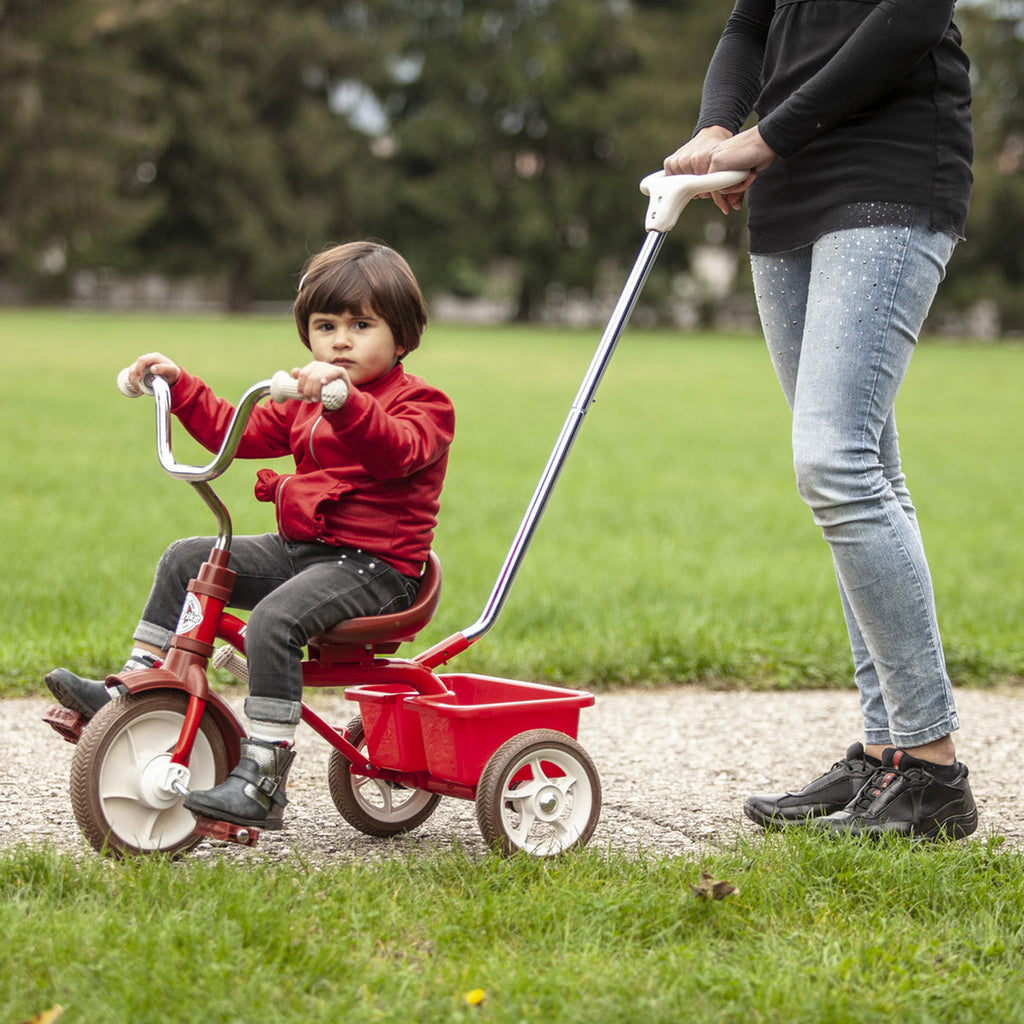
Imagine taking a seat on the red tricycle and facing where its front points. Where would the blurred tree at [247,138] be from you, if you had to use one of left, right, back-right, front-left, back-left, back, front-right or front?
back-right

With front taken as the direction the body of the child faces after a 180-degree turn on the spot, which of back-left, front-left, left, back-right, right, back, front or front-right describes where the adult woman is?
front-right

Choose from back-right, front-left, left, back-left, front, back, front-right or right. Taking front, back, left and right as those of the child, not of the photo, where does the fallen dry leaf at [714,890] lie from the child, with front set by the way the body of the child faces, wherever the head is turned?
left

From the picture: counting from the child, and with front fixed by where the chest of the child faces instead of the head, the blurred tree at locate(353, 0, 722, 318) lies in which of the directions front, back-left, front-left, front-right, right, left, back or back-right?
back-right

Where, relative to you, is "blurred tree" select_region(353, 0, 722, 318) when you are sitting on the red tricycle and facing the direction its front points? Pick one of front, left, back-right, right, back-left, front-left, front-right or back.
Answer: back-right

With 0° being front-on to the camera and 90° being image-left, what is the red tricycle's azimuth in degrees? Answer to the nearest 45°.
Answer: approximately 45°

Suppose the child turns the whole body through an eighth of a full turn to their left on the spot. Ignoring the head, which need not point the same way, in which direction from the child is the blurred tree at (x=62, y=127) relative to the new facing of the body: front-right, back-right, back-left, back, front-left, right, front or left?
back

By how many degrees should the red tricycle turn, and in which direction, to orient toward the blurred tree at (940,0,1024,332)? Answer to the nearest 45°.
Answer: approximately 135° to its right

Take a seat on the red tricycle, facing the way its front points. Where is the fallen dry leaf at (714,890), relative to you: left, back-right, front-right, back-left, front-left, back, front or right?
left

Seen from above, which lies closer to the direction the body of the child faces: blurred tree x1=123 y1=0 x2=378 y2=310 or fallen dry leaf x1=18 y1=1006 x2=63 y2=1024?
the fallen dry leaf

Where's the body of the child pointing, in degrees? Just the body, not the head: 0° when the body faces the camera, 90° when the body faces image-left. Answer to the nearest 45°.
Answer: approximately 45°
